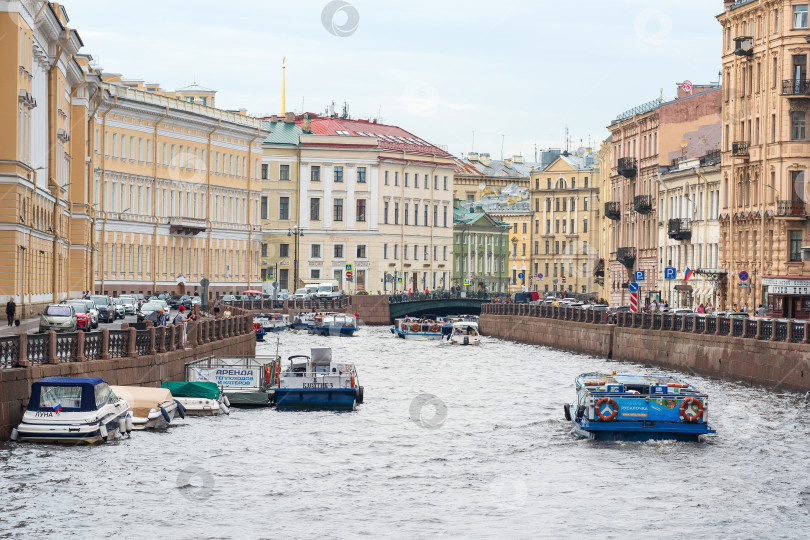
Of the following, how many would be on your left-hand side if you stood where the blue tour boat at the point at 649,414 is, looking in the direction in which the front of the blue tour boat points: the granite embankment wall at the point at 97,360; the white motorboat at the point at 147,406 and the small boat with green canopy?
3

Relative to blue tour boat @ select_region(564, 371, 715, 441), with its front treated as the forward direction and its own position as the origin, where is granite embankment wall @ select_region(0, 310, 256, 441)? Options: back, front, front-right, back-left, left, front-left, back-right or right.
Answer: left

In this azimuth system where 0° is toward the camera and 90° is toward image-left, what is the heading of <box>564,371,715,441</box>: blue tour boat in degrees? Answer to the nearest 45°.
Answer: approximately 180°

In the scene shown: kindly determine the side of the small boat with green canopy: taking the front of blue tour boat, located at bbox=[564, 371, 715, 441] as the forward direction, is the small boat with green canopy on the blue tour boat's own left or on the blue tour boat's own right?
on the blue tour boat's own left
